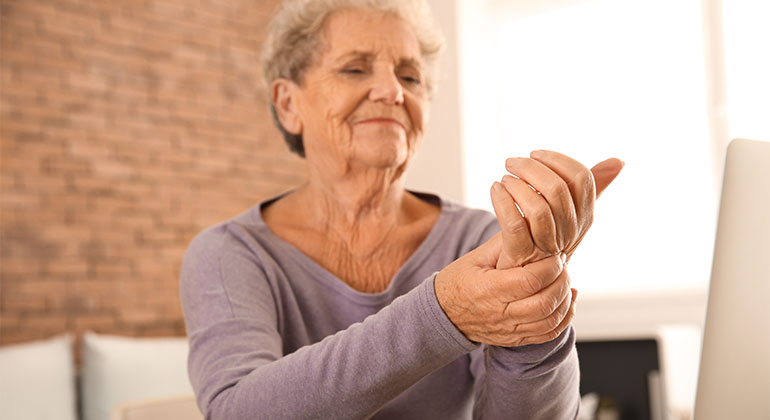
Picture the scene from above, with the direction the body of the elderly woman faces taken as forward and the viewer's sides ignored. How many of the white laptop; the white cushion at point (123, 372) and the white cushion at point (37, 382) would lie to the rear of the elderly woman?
2

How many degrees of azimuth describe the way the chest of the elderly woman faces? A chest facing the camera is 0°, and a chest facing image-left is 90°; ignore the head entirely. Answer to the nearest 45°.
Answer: approximately 315°

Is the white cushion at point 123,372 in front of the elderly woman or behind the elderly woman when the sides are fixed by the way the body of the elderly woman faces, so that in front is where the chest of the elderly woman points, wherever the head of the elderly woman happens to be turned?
behind

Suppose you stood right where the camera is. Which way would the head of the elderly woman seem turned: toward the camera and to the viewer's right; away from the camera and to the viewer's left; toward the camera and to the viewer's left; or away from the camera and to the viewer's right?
toward the camera and to the viewer's right

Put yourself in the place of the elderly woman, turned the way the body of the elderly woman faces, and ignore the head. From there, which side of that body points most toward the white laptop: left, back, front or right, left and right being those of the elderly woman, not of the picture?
front

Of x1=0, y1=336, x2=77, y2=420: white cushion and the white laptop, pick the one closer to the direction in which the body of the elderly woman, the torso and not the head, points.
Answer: the white laptop

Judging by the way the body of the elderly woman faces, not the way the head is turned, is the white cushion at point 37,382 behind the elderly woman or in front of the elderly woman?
behind
